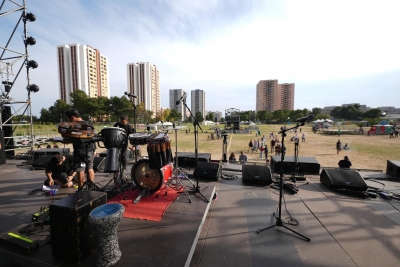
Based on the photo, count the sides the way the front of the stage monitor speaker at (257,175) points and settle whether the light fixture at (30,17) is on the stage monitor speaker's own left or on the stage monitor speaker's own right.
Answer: on the stage monitor speaker's own right

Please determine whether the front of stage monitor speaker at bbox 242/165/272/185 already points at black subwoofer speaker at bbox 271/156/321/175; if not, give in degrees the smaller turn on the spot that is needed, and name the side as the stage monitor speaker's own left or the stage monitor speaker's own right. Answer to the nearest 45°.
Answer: approximately 135° to the stage monitor speaker's own left

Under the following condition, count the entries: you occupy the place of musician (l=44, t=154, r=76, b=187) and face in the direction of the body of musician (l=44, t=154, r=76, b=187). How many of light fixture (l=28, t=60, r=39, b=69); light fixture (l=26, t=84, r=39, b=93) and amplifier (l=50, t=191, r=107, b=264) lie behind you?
2

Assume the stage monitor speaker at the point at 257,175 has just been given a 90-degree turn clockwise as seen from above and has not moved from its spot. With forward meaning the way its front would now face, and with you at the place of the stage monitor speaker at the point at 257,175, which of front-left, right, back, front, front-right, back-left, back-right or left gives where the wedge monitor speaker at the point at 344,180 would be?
back

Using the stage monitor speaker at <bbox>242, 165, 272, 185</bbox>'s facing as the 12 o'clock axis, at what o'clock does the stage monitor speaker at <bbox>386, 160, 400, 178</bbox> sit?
the stage monitor speaker at <bbox>386, 160, 400, 178</bbox> is roughly at 8 o'clock from the stage monitor speaker at <bbox>242, 165, 272, 185</bbox>.

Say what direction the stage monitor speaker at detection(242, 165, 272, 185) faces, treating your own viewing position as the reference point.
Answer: facing the viewer

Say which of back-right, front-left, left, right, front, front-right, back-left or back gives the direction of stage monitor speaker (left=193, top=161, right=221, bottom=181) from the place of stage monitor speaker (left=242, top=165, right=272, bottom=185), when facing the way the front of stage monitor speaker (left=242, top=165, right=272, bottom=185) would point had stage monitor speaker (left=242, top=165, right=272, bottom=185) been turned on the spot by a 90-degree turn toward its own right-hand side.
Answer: front

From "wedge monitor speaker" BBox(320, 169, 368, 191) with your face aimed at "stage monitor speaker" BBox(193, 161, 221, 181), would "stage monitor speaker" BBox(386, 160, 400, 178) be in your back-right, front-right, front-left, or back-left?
back-right
